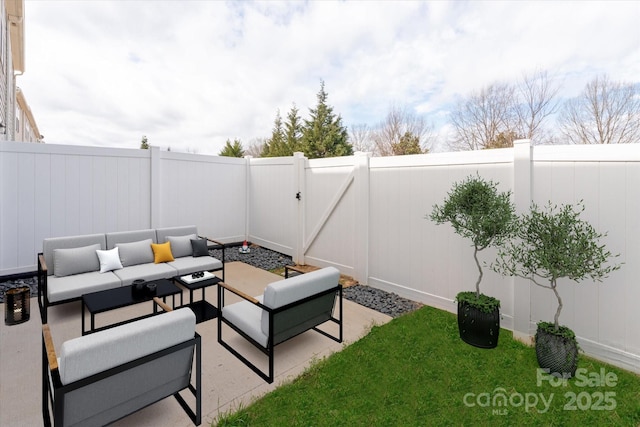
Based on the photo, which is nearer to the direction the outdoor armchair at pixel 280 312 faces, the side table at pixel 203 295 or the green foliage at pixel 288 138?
the side table

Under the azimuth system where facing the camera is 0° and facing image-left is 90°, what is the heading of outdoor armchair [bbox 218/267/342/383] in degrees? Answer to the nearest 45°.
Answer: approximately 135°

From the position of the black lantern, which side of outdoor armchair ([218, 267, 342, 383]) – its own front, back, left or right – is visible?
front

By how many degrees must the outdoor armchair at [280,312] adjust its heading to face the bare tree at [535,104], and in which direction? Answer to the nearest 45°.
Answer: approximately 90° to its right

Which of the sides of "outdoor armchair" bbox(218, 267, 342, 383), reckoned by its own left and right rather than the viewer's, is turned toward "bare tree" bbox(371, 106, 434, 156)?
right

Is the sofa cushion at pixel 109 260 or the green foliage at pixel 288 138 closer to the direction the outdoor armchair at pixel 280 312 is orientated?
the sofa cushion

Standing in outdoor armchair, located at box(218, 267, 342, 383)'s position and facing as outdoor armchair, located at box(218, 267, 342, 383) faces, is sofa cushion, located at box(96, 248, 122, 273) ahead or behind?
ahead

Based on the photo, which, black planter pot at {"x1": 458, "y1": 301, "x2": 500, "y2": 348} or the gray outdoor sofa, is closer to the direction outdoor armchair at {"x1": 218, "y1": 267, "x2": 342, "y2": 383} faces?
the gray outdoor sofa

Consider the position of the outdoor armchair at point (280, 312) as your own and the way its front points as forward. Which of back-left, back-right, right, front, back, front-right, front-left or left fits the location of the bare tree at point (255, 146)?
front-right

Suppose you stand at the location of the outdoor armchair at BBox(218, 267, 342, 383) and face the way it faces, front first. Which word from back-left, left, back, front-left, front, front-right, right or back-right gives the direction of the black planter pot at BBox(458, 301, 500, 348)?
back-right

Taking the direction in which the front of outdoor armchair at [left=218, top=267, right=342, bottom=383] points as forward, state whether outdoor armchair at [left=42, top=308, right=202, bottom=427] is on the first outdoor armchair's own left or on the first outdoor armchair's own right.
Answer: on the first outdoor armchair's own left
